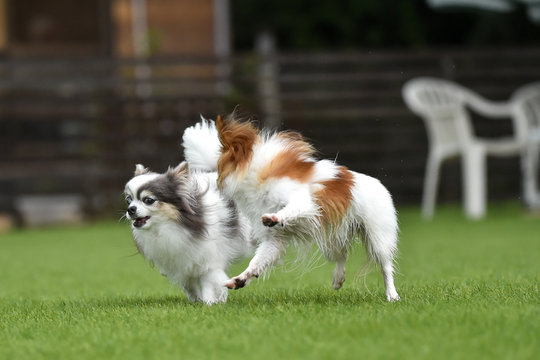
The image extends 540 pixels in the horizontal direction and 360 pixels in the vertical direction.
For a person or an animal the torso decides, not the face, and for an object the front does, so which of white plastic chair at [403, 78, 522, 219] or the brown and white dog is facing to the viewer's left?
the brown and white dog

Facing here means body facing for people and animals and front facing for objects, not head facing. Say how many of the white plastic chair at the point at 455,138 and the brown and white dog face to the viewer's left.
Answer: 1

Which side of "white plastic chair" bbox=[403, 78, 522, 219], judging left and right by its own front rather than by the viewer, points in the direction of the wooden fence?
left

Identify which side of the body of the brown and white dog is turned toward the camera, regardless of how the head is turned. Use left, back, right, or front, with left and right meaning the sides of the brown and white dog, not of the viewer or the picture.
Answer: left

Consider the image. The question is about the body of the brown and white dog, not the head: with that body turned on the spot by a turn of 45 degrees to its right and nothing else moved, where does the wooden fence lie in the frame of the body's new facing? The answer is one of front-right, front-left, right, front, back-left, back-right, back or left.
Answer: front-right

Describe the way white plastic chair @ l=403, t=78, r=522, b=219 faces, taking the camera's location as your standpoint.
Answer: facing away from the viewer and to the right of the viewer

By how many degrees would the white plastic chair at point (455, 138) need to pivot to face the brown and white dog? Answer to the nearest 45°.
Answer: approximately 135° to its right
